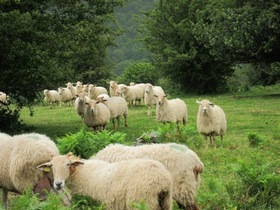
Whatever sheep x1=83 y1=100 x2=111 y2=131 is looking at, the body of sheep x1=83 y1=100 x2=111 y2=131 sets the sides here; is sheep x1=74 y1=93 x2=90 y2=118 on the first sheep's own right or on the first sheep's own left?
on the first sheep's own right

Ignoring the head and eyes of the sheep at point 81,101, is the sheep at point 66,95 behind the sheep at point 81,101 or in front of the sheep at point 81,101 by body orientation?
behind

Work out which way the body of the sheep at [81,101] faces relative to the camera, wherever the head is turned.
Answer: toward the camera

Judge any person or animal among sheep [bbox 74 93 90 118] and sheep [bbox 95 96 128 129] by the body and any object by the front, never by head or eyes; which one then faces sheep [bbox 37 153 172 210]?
sheep [bbox 74 93 90 118]

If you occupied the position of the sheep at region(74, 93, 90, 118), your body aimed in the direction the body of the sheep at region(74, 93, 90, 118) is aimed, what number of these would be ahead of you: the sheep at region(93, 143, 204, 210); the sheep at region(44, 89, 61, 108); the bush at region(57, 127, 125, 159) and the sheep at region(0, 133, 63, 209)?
3

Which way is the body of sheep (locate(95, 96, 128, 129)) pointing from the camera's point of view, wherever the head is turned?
to the viewer's left

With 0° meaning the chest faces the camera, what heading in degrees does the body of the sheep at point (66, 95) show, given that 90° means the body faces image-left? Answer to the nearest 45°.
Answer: approximately 45°

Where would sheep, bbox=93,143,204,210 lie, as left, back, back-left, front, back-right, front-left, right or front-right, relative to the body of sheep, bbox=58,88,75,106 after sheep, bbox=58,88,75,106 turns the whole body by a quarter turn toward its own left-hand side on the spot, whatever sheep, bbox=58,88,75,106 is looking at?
front-right

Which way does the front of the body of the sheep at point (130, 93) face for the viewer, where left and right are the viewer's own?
facing the viewer and to the left of the viewer
